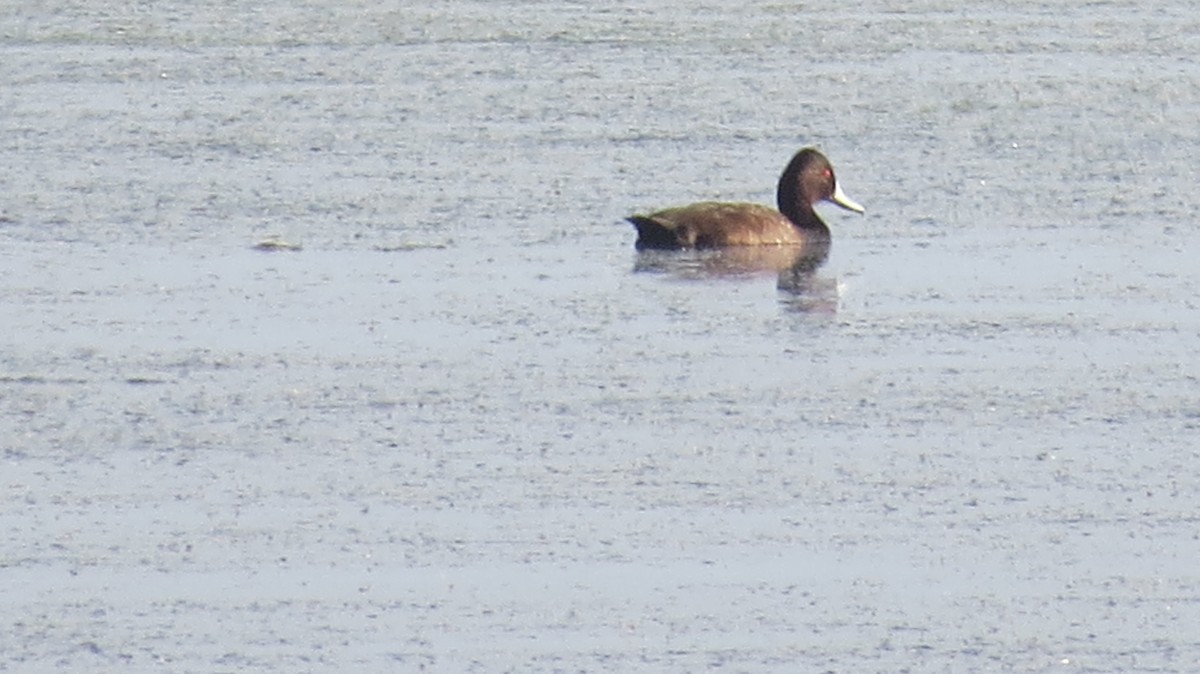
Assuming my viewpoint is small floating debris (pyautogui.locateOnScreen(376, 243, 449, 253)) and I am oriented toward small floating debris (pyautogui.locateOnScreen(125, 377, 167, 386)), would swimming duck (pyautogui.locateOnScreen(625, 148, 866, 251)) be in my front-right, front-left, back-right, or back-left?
back-left

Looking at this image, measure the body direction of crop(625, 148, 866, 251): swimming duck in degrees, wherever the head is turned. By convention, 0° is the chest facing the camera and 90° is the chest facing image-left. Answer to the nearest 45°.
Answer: approximately 270°

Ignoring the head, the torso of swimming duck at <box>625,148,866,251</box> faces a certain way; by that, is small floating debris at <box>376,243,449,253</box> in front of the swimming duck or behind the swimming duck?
behind

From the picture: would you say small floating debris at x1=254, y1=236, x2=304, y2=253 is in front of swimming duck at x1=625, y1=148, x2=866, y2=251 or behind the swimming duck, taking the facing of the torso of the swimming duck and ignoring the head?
behind

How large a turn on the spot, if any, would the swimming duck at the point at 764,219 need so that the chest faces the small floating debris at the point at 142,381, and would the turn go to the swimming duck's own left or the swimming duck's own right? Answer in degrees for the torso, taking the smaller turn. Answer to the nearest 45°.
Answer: approximately 135° to the swimming duck's own right
